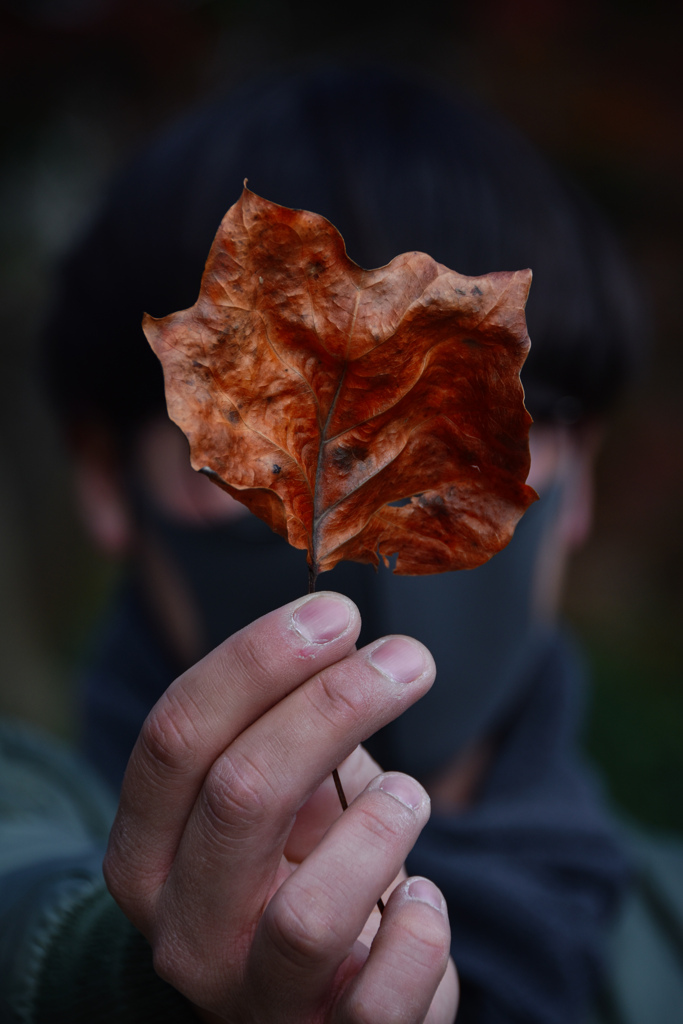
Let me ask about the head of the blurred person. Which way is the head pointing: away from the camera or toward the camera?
toward the camera

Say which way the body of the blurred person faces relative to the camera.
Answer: toward the camera
